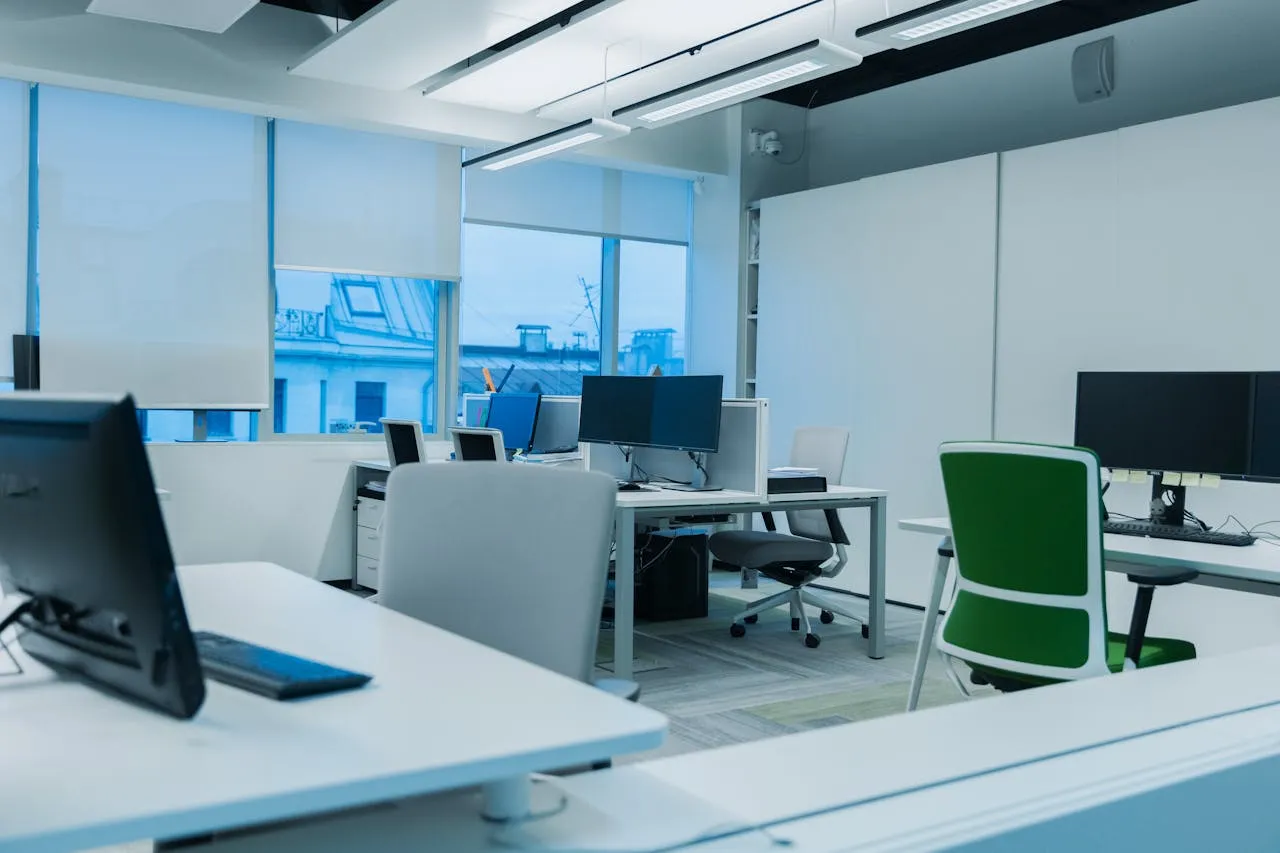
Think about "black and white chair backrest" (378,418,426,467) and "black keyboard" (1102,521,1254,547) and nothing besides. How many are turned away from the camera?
0

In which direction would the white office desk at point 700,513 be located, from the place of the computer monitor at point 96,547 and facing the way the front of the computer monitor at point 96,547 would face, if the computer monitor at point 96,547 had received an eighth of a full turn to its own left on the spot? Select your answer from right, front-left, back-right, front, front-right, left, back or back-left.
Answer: front-right

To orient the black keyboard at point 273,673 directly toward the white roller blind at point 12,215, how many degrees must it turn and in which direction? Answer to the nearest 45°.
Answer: approximately 45° to its left

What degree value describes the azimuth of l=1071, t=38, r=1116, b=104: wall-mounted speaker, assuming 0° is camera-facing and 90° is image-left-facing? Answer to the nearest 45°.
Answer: approximately 45°

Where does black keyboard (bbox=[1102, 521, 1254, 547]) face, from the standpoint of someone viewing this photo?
facing the viewer and to the left of the viewer

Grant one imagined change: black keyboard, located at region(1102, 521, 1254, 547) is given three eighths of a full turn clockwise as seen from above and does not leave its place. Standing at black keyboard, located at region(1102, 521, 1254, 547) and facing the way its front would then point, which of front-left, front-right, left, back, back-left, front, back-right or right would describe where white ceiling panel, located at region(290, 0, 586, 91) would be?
left

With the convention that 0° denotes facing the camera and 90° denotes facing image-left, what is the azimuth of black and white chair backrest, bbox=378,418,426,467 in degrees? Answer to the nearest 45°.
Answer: approximately 315°

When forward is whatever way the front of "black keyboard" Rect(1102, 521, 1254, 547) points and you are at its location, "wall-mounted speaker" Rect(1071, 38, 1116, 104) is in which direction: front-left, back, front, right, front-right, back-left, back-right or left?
back-right

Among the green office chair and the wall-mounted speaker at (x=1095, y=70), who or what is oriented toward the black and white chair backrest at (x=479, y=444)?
the wall-mounted speaker

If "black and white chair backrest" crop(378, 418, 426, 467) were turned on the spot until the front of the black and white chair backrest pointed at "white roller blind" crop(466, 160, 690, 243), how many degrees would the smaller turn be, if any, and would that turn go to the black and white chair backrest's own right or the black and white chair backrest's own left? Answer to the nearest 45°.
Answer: approximately 90° to the black and white chair backrest's own left

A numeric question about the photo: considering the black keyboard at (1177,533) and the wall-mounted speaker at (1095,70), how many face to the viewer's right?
0

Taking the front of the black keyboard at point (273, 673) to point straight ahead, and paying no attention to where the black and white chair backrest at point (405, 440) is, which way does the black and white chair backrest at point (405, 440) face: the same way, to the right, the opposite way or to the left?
the opposite way
